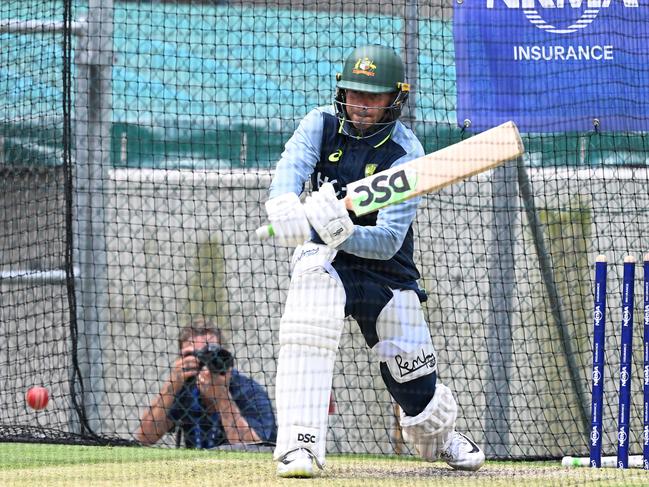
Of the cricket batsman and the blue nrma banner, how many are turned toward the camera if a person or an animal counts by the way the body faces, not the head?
2

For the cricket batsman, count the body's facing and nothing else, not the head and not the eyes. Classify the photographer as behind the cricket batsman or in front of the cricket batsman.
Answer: behind

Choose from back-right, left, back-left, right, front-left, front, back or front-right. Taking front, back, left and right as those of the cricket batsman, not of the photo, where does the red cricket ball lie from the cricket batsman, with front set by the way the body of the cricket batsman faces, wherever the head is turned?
back-right

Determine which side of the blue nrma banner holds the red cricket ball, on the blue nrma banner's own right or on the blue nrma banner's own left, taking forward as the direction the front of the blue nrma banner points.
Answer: on the blue nrma banner's own right

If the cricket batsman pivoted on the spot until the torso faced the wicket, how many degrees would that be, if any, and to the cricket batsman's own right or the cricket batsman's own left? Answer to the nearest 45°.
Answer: approximately 135° to the cricket batsman's own left

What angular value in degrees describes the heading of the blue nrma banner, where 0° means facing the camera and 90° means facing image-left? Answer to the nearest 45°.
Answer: approximately 0°

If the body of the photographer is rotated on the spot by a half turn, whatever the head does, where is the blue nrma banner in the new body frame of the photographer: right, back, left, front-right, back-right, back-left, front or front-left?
right

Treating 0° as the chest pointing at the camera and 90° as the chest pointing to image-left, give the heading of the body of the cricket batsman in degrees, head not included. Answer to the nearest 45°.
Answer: approximately 0°
